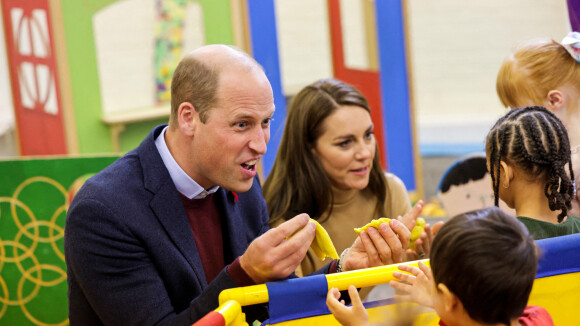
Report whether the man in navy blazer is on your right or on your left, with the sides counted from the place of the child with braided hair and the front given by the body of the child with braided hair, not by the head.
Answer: on your left

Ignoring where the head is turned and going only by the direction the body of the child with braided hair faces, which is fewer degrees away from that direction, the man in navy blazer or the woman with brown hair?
the woman with brown hair

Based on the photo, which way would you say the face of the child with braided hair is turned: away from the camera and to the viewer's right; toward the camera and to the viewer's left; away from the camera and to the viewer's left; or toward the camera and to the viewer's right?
away from the camera and to the viewer's left

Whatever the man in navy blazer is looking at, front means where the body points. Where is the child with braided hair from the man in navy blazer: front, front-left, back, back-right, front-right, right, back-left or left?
front-left

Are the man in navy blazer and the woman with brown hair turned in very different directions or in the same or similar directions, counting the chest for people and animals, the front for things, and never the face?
same or similar directions

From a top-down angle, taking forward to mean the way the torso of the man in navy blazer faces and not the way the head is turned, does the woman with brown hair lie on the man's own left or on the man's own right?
on the man's own left

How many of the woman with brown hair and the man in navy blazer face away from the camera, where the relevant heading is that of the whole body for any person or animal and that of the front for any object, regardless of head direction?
0

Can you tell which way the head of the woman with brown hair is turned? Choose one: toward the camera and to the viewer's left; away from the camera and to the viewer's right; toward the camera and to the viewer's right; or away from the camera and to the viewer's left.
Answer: toward the camera and to the viewer's right

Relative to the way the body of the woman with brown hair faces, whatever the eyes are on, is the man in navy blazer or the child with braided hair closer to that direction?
the child with braided hair

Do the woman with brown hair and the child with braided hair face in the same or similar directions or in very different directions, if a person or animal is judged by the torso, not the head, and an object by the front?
very different directions
